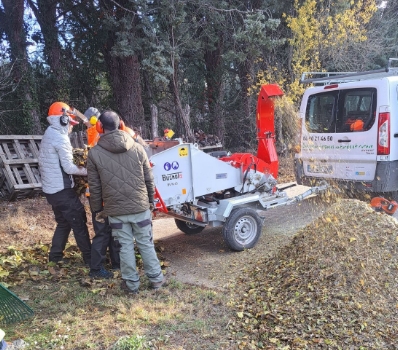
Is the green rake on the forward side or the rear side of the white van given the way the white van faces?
on the rear side

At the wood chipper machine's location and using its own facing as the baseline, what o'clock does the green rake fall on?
The green rake is roughly at 6 o'clock from the wood chipper machine.

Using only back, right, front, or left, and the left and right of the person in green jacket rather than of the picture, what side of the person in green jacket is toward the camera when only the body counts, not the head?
back

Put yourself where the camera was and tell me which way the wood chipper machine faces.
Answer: facing away from the viewer and to the right of the viewer

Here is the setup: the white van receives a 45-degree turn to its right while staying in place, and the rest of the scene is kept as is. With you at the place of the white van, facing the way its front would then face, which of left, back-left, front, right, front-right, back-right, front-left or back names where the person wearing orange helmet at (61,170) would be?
back-right

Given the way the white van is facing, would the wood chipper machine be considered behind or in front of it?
behind

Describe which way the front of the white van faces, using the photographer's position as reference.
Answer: facing away from the viewer and to the right of the viewer

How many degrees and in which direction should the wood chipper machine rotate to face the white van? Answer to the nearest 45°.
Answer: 0° — it already faces it

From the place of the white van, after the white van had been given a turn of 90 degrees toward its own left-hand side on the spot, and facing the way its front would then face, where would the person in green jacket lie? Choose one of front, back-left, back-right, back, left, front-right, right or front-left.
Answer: left

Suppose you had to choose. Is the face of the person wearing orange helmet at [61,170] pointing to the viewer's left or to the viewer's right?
to the viewer's right

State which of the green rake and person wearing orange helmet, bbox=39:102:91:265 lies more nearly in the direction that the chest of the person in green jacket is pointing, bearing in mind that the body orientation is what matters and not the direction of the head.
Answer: the person wearing orange helmet

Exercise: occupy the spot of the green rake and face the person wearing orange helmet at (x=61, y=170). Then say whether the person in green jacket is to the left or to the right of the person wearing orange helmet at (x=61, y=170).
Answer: right

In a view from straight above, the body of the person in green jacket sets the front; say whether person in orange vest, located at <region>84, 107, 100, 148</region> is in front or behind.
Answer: in front

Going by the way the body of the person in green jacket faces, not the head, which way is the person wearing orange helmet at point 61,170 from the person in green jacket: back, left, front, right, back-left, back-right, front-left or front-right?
front-left
